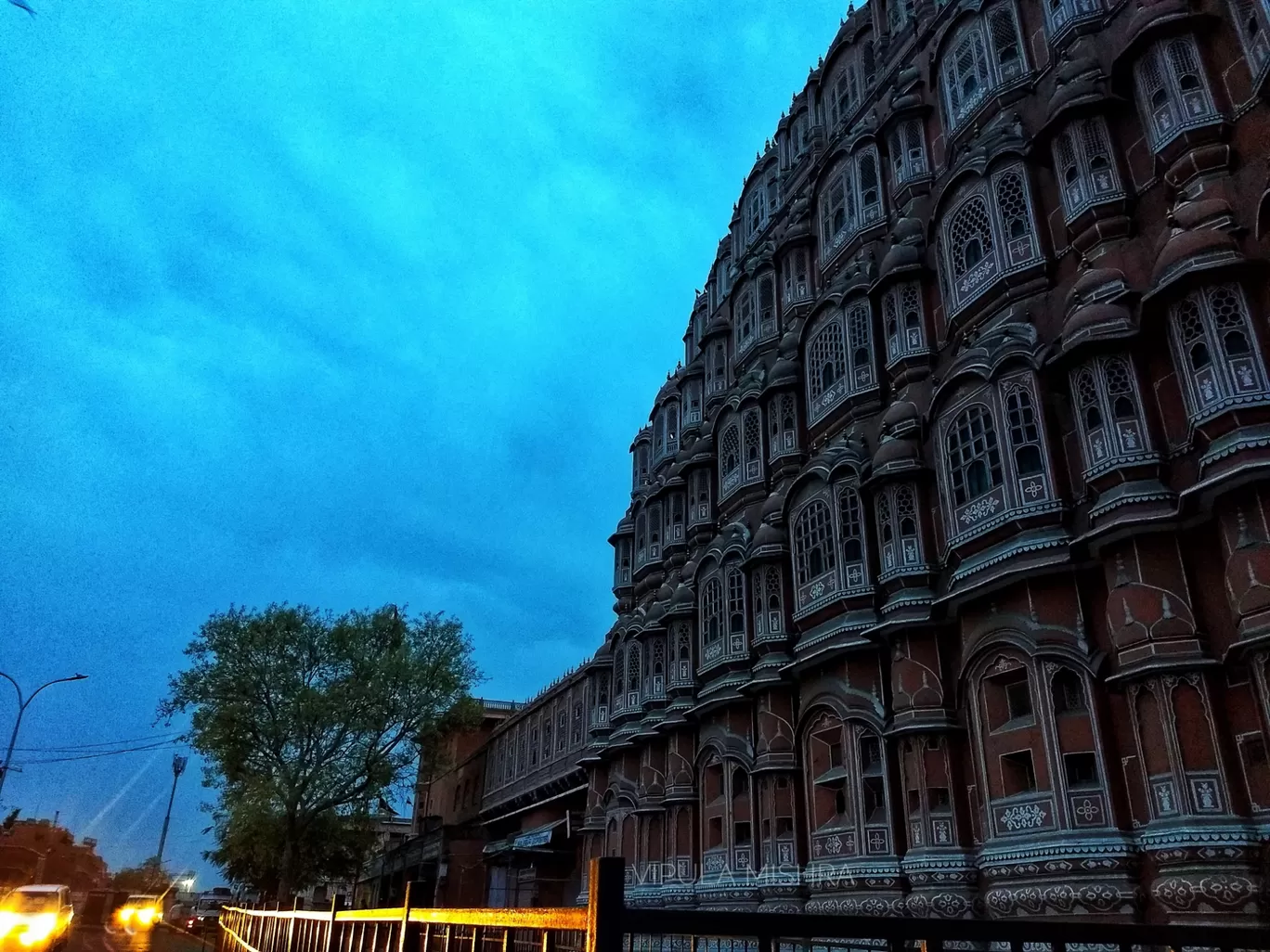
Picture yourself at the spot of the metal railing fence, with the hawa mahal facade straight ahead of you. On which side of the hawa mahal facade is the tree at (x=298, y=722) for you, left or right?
left

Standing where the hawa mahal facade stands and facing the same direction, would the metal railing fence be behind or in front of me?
in front

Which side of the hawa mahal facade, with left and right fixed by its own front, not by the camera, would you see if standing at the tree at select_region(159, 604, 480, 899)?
right

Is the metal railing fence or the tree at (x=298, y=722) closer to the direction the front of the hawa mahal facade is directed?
the metal railing fence

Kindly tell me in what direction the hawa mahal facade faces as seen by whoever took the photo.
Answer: facing the viewer and to the left of the viewer
